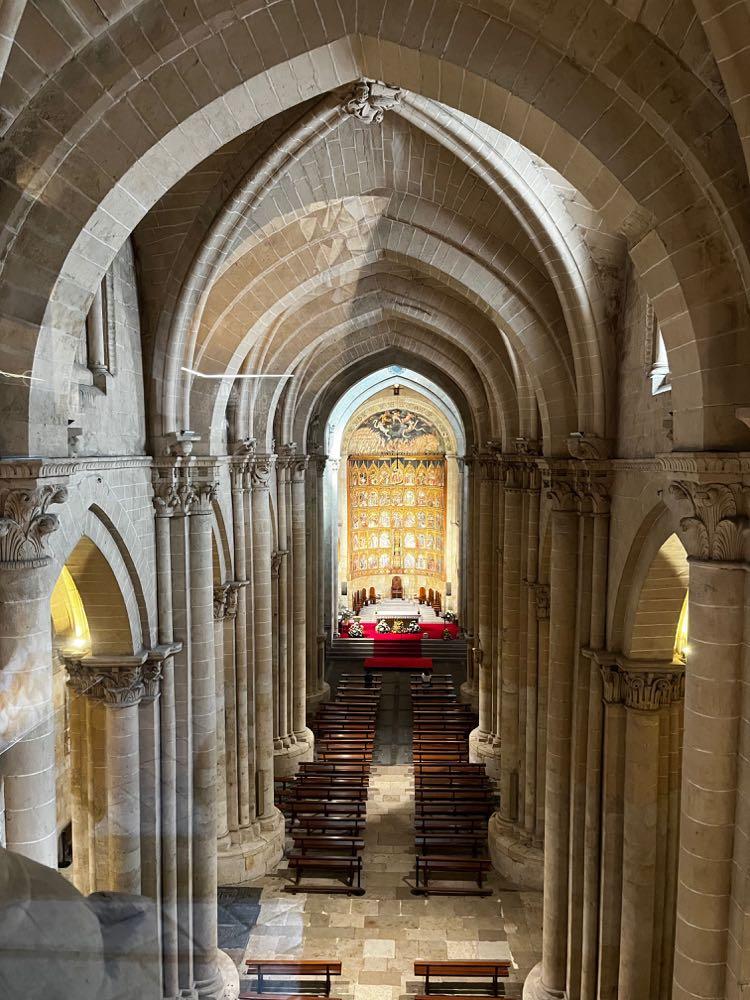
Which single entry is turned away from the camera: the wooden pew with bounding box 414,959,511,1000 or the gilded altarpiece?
the wooden pew

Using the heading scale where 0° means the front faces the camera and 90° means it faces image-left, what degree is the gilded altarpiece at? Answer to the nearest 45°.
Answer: approximately 0°

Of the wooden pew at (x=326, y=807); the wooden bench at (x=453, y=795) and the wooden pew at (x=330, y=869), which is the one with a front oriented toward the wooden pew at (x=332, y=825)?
the wooden pew at (x=330, y=869)

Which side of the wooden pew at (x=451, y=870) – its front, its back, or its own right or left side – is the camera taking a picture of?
back

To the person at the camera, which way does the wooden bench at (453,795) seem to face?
facing away from the viewer

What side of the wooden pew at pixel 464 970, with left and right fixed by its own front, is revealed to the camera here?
back

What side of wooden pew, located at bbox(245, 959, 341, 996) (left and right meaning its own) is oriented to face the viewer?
back

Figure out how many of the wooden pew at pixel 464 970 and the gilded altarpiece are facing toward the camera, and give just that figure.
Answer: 1

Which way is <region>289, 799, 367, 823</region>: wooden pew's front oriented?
away from the camera

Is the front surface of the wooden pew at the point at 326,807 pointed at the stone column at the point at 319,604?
yes

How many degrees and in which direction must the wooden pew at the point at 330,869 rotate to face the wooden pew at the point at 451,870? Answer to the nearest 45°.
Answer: approximately 90° to its right
